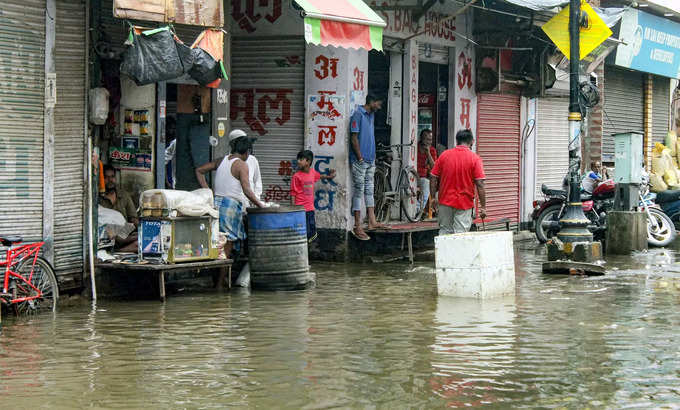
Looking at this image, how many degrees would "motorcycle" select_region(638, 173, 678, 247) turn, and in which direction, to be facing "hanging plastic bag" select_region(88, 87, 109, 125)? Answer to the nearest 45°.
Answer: approximately 90° to its right

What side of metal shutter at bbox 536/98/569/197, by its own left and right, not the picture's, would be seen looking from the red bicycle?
front

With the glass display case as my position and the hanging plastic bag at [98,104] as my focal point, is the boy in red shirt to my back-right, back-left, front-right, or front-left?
back-right

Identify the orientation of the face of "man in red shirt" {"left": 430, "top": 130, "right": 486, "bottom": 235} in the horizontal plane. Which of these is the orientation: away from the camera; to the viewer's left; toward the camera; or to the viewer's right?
away from the camera

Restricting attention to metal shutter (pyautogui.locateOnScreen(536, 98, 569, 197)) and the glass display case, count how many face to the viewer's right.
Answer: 0

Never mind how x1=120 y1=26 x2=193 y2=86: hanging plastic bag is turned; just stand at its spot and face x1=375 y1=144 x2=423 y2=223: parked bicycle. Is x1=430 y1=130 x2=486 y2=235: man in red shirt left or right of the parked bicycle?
right

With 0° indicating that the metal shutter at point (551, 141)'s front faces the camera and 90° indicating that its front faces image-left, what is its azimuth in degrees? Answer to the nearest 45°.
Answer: approximately 0°

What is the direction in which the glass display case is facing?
toward the camera

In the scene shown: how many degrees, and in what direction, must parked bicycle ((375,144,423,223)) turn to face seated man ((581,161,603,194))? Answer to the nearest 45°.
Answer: approximately 45° to its left
